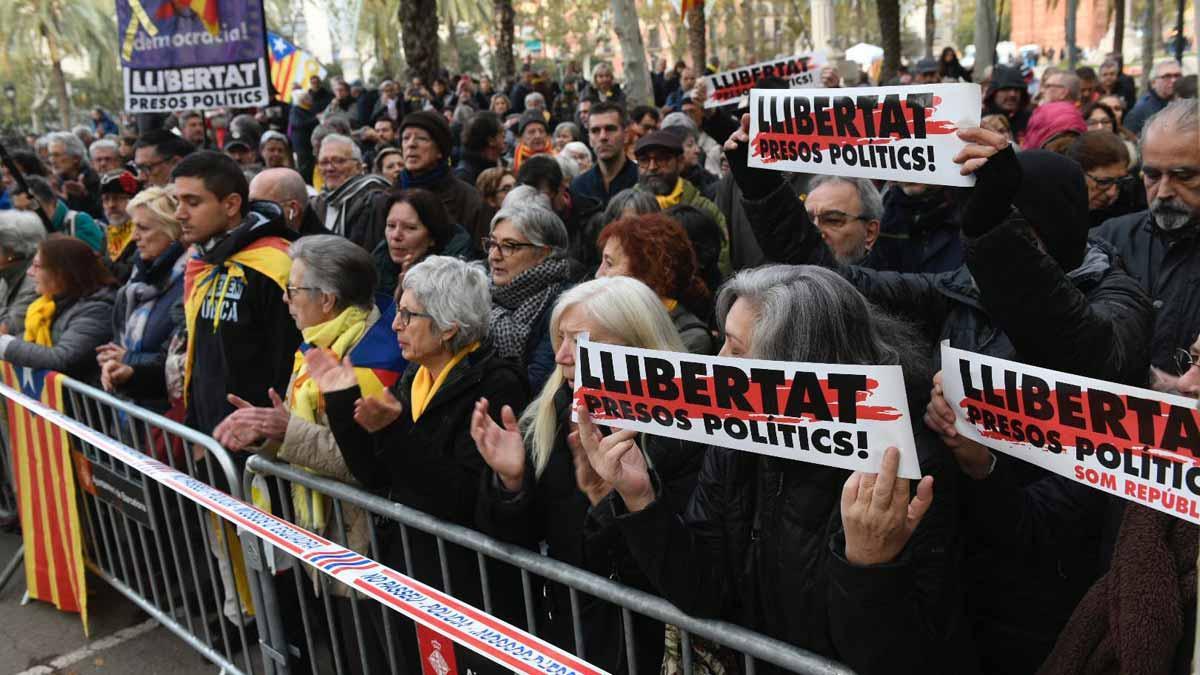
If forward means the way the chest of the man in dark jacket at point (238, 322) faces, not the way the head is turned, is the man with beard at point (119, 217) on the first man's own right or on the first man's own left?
on the first man's own right

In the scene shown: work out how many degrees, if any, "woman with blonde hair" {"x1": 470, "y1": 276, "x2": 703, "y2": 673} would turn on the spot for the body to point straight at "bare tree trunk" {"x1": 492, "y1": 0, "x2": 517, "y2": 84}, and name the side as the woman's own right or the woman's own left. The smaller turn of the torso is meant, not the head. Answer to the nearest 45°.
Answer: approximately 135° to the woman's own right

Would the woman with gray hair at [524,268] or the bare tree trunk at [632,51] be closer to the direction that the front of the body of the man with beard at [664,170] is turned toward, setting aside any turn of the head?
the woman with gray hair

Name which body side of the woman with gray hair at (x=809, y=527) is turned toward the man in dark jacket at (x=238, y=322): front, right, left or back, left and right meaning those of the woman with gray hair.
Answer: right
